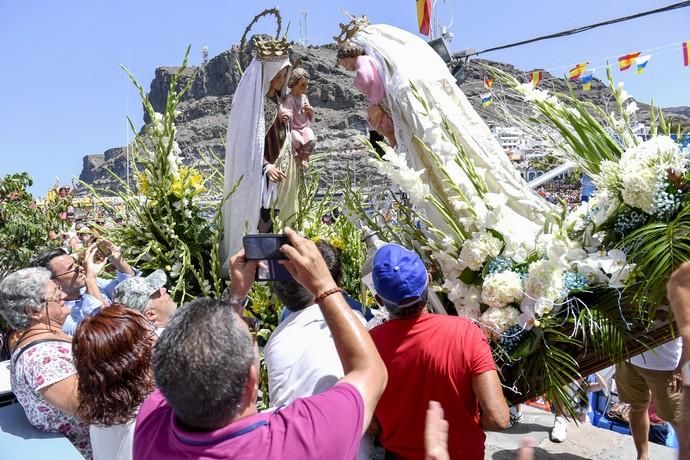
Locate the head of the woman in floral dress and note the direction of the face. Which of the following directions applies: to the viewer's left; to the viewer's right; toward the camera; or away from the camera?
to the viewer's right

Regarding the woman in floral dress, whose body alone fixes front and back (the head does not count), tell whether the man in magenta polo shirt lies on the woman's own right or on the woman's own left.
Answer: on the woman's own right

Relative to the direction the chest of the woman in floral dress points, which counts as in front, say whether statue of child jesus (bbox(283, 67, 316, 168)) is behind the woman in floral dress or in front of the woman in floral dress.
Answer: in front

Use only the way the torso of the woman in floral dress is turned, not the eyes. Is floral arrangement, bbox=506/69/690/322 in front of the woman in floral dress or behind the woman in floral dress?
in front

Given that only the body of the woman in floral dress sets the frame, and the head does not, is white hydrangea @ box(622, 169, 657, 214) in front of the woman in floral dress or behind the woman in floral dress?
in front

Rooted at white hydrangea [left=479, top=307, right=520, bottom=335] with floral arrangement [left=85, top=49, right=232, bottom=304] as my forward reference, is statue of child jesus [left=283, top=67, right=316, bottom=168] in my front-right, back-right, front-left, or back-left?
front-right

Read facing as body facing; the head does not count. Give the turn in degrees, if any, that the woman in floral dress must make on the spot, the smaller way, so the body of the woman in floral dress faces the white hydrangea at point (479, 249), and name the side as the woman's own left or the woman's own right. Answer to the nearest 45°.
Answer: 0° — they already face it

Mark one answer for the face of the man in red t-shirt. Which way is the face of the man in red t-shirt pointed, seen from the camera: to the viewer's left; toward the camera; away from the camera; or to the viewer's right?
away from the camera

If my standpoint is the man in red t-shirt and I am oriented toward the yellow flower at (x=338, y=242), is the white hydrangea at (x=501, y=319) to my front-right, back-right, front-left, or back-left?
front-right

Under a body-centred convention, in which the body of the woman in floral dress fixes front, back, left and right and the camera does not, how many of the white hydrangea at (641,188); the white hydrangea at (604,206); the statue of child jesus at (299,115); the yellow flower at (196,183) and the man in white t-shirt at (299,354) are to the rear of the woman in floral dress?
0

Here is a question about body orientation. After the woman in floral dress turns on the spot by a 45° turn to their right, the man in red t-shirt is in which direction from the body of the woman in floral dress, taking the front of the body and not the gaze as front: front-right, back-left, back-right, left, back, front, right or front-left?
front

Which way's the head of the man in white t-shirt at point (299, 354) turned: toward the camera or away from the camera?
away from the camera

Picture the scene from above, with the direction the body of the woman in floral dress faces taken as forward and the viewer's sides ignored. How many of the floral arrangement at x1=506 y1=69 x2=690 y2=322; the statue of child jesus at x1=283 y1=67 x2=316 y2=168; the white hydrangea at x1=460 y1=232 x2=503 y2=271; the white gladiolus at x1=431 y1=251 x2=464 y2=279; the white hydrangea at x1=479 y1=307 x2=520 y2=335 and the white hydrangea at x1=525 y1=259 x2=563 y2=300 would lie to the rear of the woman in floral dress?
0

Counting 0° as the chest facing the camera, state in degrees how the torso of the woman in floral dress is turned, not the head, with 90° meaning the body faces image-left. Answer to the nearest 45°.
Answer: approximately 270°

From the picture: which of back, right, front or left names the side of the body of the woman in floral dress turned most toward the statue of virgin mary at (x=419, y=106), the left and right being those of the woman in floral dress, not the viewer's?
front
